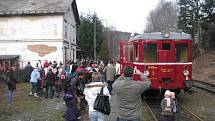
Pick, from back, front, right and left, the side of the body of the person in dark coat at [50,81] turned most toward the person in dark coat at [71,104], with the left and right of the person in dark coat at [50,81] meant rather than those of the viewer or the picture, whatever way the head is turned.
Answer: back

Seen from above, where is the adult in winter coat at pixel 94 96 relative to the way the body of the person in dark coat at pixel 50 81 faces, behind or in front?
behind

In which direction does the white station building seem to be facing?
to the viewer's right

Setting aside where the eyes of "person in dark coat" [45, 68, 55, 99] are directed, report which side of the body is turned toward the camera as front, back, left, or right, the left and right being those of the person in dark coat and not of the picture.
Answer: back

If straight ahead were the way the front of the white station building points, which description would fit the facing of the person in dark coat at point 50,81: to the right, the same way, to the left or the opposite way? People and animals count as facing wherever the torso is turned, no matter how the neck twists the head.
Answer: to the left

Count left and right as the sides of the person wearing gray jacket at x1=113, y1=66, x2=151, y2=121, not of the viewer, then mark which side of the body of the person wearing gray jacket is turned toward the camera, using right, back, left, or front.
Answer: back

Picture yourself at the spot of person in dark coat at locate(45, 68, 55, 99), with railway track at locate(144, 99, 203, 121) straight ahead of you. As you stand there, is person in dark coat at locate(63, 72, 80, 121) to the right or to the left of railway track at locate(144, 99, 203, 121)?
right

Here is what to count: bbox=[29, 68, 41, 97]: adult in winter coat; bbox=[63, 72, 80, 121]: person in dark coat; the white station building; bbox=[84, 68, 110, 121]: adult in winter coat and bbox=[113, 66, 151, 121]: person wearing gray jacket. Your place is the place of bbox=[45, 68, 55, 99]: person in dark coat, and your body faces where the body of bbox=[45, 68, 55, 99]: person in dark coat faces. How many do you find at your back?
3
